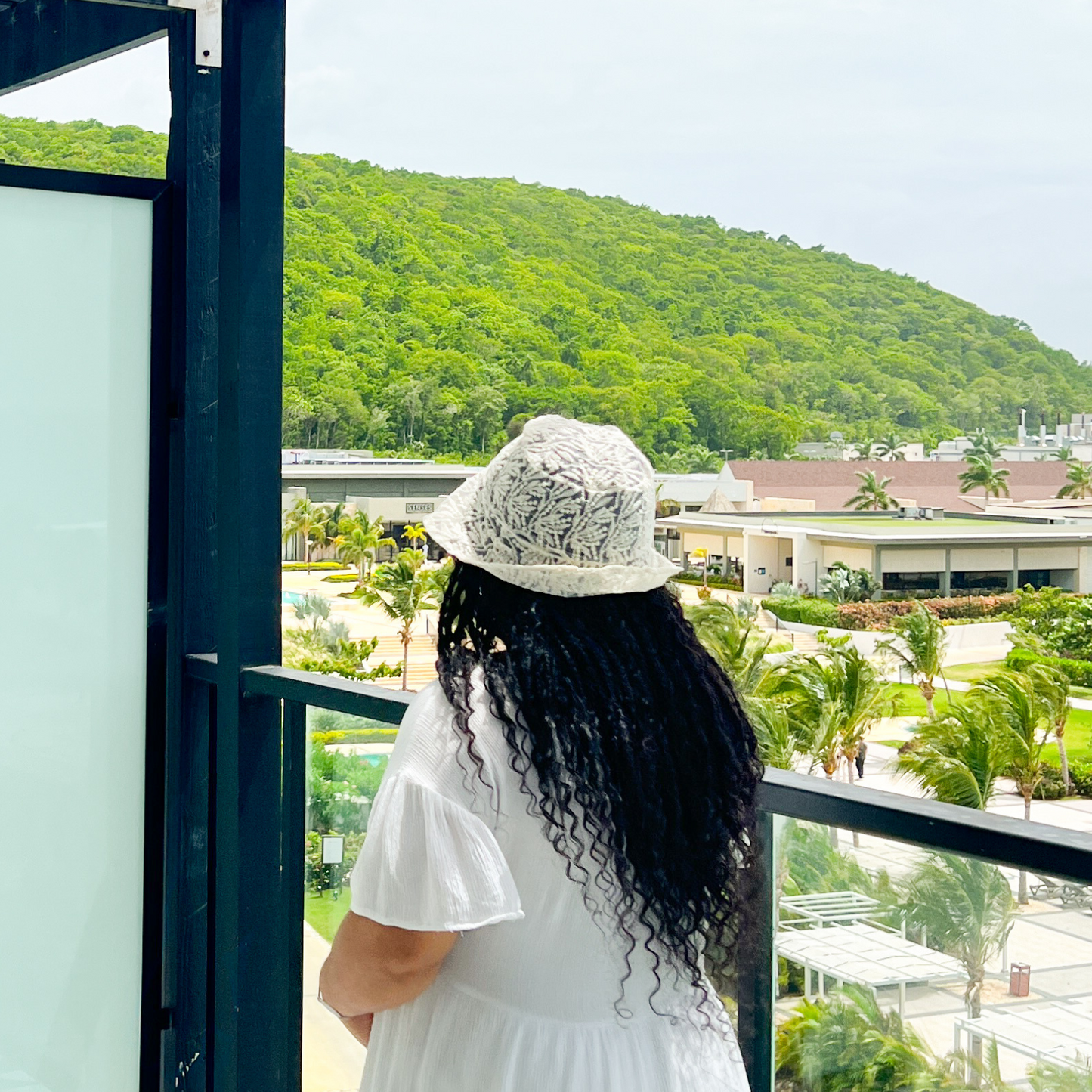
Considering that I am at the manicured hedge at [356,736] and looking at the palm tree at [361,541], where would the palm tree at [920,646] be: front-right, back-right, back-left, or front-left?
front-right

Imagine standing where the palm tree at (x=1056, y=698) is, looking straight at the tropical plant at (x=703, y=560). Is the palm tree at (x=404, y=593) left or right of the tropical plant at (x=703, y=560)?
left

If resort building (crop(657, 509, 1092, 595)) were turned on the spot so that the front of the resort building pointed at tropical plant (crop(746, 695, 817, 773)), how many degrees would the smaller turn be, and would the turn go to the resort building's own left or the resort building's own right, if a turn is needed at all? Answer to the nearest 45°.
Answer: approximately 45° to the resort building's own left

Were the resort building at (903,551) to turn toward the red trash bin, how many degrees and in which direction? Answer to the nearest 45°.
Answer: approximately 45° to its left

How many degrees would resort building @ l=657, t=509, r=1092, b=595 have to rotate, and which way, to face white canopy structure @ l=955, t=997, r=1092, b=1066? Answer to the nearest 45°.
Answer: approximately 45° to its left

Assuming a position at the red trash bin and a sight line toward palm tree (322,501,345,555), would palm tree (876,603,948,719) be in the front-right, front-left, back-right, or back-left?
front-right

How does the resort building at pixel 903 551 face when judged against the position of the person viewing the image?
facing the viewer and to the left of the viewer

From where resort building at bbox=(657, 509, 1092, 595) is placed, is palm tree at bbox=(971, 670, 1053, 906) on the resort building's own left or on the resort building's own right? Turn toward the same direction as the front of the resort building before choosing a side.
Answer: on the resort building's own left

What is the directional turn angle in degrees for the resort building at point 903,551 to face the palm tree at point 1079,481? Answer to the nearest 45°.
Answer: approximately 180°

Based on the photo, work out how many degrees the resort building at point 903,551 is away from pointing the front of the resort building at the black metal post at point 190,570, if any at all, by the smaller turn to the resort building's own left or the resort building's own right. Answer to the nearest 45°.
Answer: approximately 45° to the resort building's own left

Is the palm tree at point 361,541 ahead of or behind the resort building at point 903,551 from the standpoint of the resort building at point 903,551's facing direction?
ahead

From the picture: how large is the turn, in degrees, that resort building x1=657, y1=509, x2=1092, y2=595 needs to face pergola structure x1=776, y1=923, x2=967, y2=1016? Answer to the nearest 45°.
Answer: approximately 45° to its left

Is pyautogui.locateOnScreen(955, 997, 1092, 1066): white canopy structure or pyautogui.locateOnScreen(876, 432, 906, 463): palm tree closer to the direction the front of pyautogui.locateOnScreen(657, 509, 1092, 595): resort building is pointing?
the white canopy structure

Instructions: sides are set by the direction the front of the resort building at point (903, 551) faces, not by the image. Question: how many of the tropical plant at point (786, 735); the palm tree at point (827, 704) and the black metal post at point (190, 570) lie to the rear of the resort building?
0

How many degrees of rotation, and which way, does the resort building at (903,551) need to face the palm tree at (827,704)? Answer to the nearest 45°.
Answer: approximately 45° to its left
